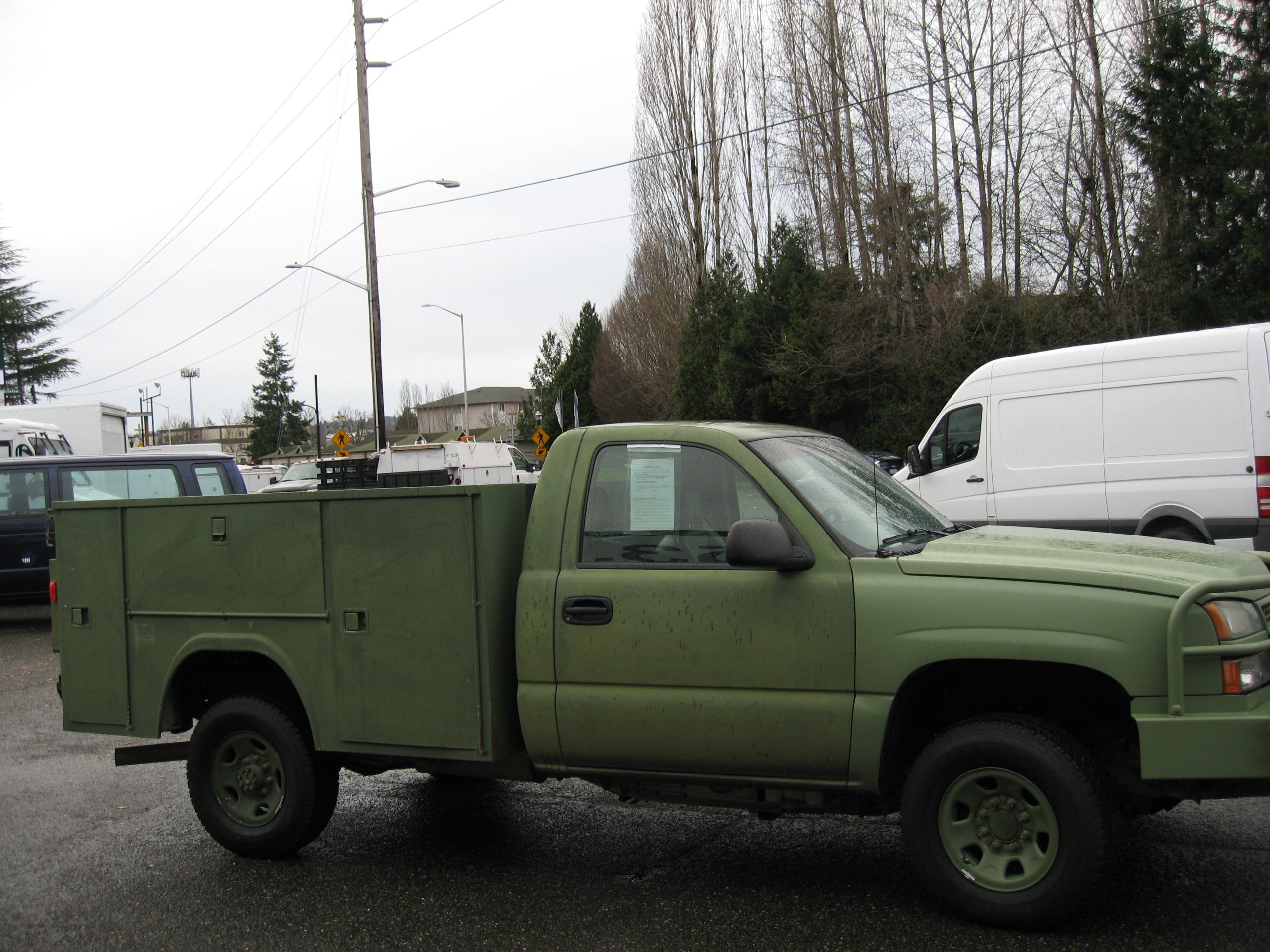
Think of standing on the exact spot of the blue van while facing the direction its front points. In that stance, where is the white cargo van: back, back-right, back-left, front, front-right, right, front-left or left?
back-left

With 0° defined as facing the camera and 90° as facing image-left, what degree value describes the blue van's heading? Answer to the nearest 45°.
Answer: approximately 90°

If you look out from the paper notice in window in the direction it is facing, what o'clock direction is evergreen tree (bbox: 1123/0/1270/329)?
The evergreen tree is roughly at 7 o'clock from the paper notice in window.

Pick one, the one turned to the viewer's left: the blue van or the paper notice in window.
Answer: the blue van

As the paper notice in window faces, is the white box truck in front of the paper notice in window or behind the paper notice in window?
behind

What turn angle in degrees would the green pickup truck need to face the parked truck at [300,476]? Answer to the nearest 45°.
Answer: approximately 135° to its left

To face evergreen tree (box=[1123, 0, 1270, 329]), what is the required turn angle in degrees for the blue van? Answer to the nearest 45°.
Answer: approximately 180°

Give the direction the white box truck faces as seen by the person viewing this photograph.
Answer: facing away from the viewer and to the left of the viewer

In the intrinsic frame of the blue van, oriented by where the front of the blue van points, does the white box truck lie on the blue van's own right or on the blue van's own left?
on the blue van's own right

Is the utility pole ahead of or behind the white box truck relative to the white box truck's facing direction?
behind
